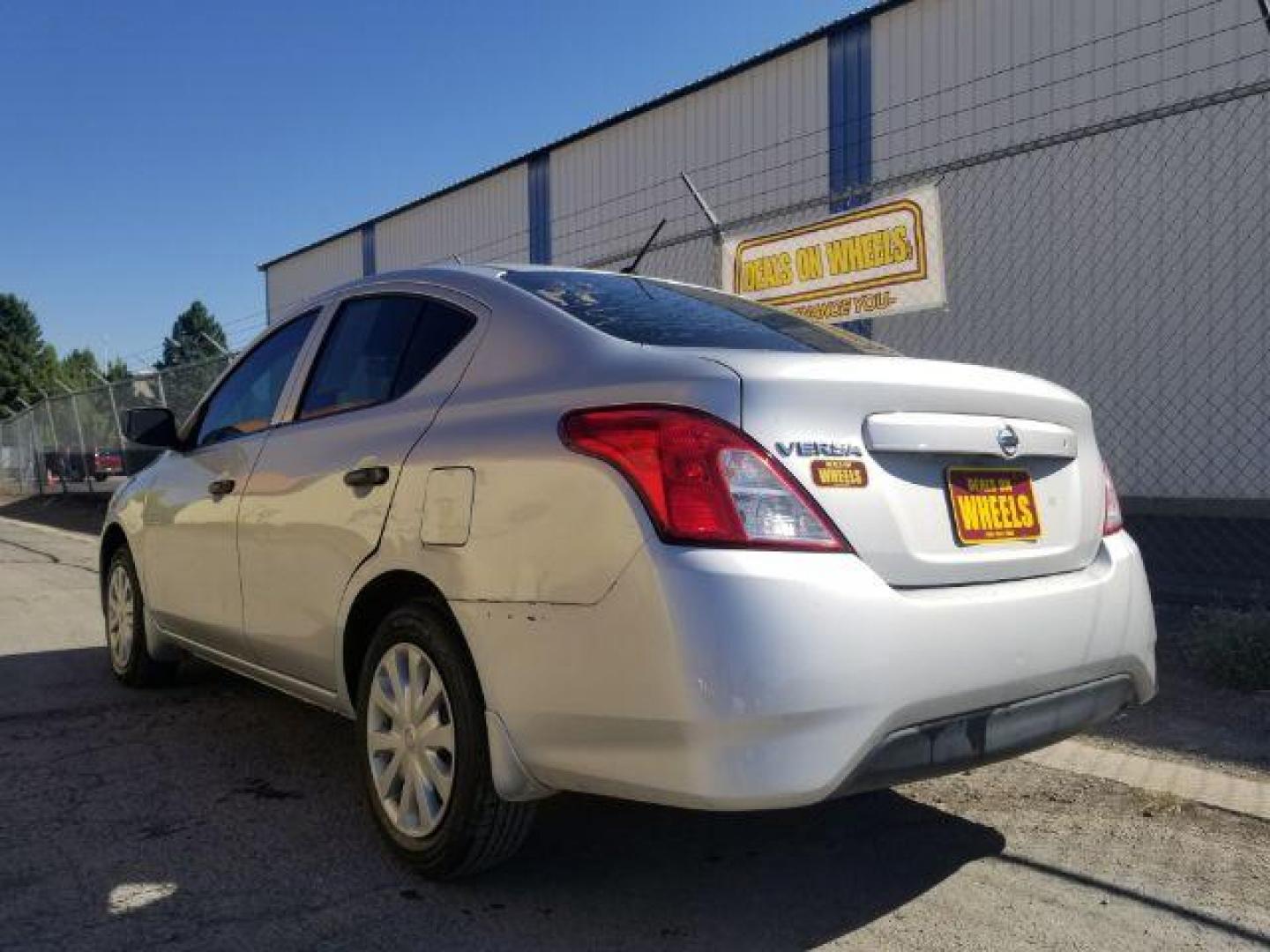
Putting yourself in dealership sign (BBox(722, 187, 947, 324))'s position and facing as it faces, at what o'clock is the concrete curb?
The concrete curb is roughly at 10 o'clock from the dealership sign.

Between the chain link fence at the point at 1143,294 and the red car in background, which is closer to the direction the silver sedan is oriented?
the red car in background

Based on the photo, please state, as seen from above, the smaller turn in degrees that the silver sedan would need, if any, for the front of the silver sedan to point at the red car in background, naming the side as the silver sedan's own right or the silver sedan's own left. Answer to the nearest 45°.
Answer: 0° — it already faces it

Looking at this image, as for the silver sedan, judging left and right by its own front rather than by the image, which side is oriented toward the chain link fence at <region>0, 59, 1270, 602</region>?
right

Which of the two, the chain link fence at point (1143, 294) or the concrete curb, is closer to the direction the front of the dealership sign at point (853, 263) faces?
the concrete curb

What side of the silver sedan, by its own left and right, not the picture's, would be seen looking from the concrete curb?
back

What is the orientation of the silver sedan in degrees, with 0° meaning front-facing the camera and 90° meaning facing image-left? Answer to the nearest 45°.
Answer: approximately 135°

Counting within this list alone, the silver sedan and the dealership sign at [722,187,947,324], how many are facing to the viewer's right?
0

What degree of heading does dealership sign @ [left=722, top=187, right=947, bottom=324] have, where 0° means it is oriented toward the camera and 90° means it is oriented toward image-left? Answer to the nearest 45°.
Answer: approximately 45°

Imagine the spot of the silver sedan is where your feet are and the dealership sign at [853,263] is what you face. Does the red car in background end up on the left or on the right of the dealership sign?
left

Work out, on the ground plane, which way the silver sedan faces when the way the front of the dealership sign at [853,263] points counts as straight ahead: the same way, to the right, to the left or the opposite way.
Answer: to the right
